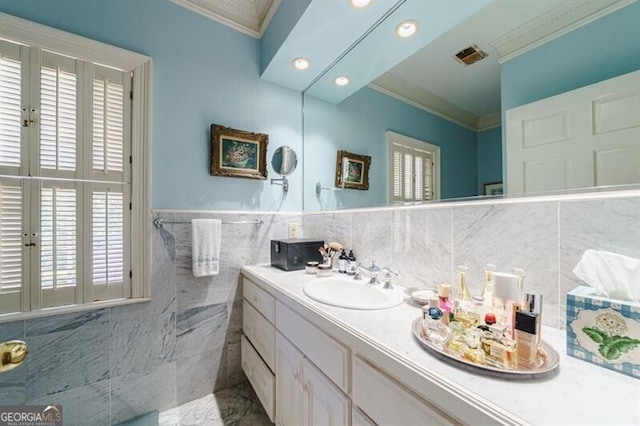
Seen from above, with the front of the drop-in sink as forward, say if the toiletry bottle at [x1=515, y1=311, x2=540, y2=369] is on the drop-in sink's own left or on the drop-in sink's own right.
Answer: on the drop-in sink's own left

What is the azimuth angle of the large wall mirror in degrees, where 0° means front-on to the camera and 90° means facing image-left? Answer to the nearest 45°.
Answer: approximately 45°

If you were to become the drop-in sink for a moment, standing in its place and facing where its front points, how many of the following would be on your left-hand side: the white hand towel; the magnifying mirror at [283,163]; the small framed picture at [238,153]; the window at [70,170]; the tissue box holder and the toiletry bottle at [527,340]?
2

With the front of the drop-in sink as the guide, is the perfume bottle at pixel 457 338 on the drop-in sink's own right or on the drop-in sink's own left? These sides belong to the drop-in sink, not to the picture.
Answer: on the drop-in sink's own left

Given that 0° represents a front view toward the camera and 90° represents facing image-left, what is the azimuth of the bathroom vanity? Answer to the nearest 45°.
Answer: approximately 45°

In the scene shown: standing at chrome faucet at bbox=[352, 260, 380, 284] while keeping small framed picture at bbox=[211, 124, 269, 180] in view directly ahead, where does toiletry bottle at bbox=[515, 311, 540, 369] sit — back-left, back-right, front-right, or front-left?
back-left
